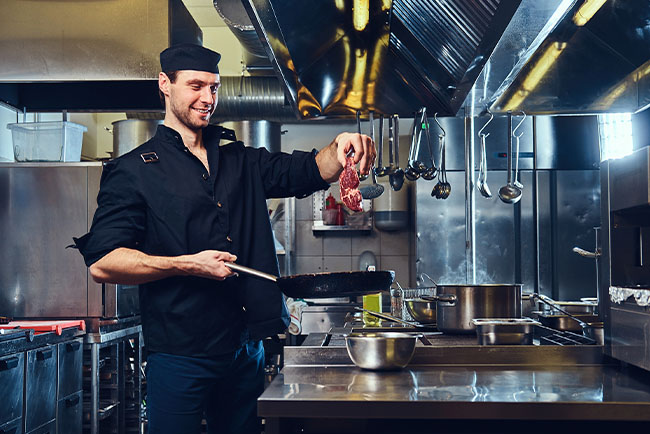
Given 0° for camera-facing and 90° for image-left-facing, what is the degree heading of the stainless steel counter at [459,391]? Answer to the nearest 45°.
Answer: approximately 0°

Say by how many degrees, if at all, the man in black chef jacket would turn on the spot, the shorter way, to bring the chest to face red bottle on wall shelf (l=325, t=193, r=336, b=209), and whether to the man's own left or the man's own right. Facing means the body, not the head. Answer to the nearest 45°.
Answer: approximately 135° to the man's own left

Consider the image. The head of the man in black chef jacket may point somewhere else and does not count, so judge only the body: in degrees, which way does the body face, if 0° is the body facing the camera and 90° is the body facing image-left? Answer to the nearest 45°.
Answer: approximately 315°

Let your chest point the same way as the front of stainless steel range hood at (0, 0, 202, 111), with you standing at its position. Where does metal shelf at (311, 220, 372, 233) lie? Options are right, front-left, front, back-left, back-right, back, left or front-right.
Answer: back-left

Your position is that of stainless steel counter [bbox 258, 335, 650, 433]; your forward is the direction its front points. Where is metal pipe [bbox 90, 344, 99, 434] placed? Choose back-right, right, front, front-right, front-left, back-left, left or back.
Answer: back-right

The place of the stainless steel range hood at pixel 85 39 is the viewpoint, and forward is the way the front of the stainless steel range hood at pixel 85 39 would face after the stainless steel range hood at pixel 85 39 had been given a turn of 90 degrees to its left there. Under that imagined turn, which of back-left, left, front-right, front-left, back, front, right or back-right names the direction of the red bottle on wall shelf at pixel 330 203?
front-left

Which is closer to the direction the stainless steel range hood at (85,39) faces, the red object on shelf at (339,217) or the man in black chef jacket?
the man in black chef jacket

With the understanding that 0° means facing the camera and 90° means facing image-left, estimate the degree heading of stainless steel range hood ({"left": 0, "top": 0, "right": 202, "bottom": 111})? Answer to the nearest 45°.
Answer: approximately 0°

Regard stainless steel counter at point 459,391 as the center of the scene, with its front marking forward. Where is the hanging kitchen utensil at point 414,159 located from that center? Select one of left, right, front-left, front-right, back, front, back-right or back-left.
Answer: back

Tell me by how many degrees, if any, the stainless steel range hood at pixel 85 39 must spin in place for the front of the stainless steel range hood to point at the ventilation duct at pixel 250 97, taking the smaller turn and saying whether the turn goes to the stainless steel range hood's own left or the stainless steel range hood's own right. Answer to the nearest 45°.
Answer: approximately 135° to the stainless steel range hood's own left

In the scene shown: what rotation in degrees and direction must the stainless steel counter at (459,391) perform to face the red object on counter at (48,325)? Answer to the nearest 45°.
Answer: approximately 135° to its right
